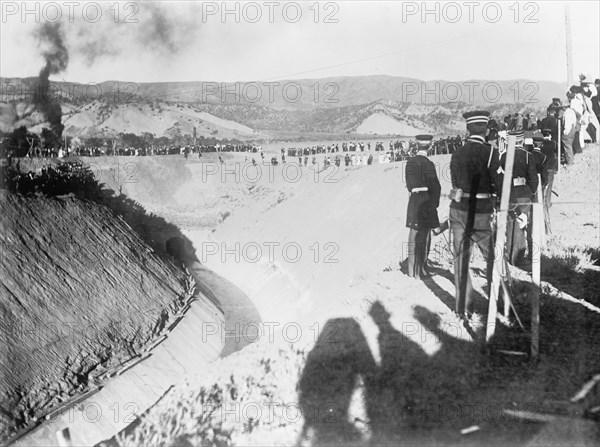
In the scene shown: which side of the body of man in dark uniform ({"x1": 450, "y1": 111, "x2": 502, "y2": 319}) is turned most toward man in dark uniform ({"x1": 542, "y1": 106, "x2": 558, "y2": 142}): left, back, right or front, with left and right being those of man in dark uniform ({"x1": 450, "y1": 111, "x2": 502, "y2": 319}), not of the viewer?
front

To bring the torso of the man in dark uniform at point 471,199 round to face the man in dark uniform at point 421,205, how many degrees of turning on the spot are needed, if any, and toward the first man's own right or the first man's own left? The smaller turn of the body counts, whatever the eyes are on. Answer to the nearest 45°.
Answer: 0° — they already face them

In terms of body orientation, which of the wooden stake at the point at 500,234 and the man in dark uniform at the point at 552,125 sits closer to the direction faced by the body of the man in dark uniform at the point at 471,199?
the man in dark uniform

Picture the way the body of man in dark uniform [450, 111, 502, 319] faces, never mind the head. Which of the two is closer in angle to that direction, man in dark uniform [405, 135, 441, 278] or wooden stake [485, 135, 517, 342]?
the man in dark uniform

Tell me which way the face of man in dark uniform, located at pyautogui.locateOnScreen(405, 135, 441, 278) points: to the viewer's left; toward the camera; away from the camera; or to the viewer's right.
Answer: away from the camera

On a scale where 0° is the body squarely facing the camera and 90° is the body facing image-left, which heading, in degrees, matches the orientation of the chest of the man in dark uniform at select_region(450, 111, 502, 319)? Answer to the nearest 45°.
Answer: approximately 180°

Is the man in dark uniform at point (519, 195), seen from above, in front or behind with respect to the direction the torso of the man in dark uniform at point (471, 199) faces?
in front
